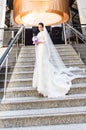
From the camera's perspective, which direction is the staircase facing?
toward the camera
